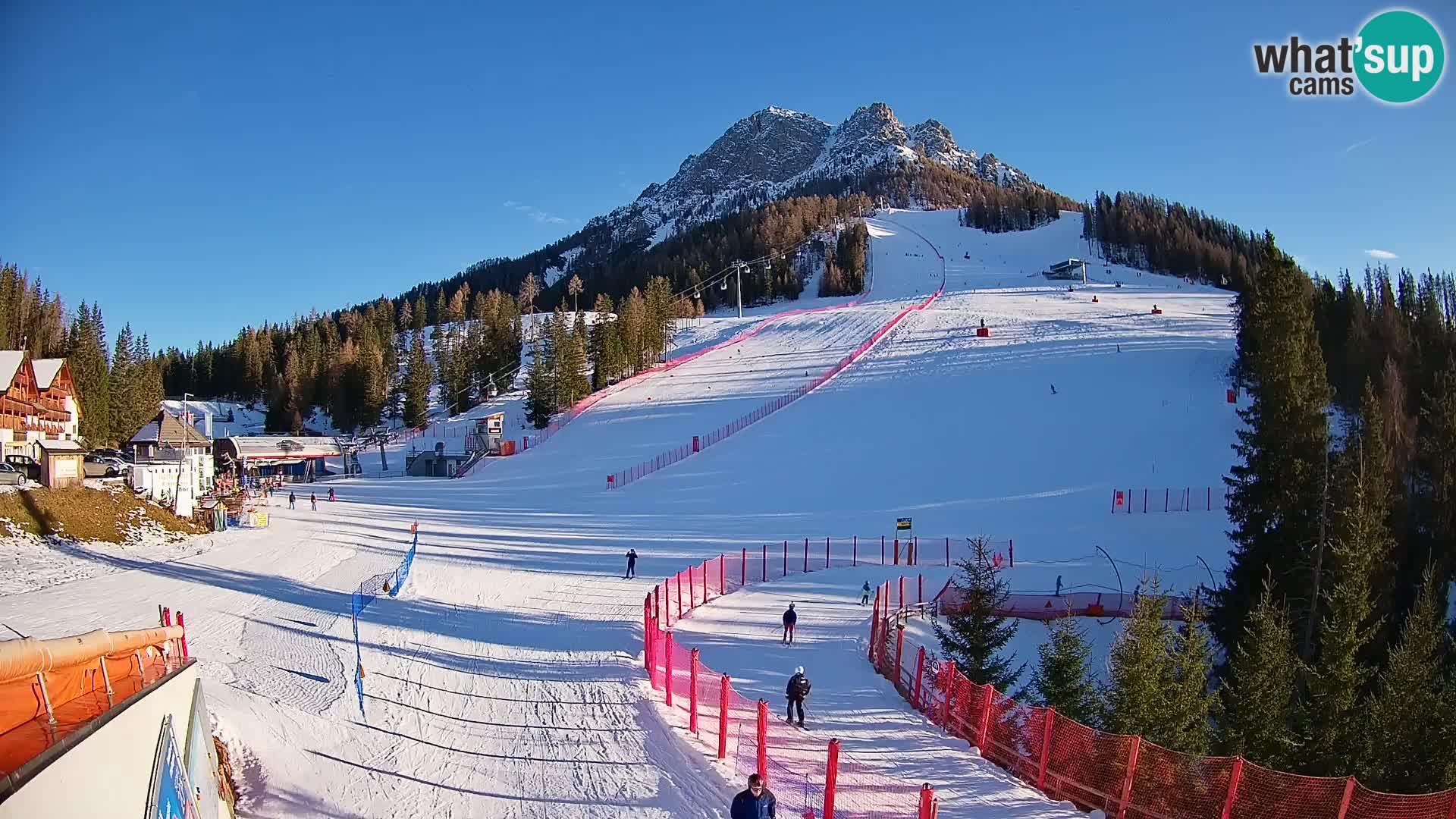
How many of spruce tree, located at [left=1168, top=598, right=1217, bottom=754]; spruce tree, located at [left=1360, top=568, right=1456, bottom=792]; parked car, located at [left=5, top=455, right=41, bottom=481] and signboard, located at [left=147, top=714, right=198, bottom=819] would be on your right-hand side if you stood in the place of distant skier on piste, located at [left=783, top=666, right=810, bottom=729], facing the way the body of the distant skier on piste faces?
2
